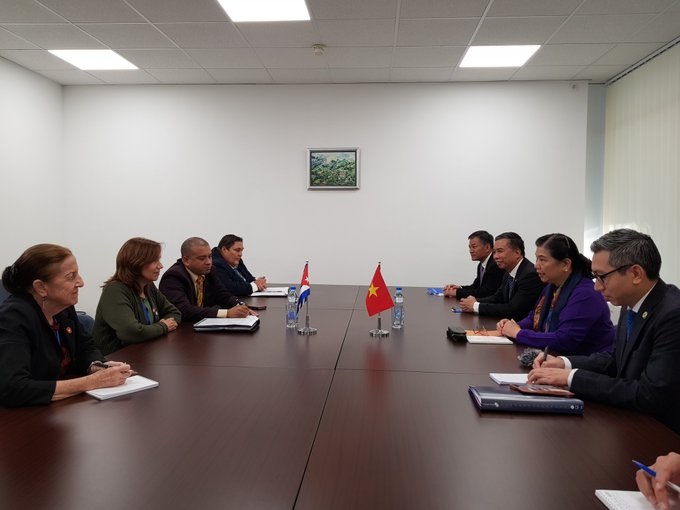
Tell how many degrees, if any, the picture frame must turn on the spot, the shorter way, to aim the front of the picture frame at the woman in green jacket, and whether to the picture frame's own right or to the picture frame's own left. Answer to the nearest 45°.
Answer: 0° — it already faces them

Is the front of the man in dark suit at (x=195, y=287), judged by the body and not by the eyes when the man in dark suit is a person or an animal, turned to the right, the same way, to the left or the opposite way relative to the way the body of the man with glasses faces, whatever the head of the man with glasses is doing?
the opposite way

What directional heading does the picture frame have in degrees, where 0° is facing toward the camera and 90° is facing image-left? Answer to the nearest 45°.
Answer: approximately 0°

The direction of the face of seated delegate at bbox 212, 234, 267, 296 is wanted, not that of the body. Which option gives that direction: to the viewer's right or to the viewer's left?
to the viewer's right

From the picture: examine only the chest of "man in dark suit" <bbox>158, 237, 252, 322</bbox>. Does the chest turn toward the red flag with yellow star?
yes

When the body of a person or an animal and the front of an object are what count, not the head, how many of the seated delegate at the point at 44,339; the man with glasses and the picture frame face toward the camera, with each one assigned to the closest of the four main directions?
1

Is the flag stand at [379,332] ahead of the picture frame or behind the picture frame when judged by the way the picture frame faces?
ahead

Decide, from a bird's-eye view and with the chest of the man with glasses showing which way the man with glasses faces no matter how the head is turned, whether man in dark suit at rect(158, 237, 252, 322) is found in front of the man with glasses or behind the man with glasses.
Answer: in front

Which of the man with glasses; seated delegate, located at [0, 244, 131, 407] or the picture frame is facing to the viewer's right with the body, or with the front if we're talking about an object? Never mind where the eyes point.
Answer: the seated delegate

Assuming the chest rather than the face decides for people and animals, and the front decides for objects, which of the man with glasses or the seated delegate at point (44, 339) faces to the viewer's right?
the seated delegate

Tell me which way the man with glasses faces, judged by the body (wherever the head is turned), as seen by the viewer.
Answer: to the viewer's left

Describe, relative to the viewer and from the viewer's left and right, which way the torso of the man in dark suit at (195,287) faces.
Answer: facing the viewer and to the right of the viewer

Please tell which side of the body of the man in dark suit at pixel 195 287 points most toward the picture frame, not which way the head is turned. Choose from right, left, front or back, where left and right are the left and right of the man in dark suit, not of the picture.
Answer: left

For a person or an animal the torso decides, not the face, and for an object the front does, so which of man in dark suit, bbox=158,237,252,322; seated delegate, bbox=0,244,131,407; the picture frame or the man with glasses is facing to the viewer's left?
the man with glasses

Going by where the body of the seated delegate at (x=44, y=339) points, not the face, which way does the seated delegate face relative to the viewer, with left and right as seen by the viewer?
facing to the right of the viewer

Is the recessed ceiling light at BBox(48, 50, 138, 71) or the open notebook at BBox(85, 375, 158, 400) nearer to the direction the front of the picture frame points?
the open notebook

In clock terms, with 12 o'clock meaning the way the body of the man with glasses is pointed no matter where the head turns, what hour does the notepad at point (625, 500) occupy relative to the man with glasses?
The notepad is roughly at 9 o'clock from the man with glasses.
